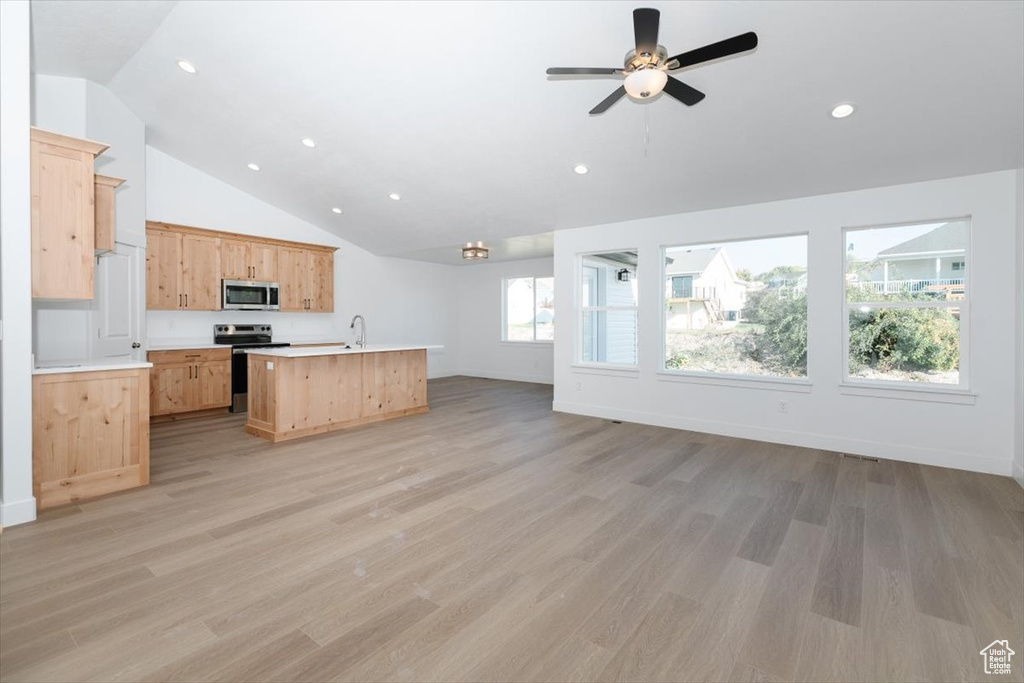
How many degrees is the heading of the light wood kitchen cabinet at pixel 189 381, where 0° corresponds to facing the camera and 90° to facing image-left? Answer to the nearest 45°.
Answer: approximately 0°

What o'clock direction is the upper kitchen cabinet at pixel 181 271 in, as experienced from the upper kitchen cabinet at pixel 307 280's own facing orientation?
the upper kitchen cabinet at pixel 181 271 is roughly at 2 o'clock from the upper kitchen cabinet at pixel 307 280.

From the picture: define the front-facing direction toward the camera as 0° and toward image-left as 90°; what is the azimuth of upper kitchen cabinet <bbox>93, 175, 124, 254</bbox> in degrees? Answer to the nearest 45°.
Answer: approximately 270°

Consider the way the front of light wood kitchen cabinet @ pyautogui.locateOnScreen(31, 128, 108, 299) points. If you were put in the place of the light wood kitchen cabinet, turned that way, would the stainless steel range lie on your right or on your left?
on your left

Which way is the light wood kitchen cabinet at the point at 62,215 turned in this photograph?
to the viewer's right

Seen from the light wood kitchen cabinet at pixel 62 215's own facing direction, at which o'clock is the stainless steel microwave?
The stainless steel microwave is roughly at 10 o'clock from the light wood kitchen cabinet.

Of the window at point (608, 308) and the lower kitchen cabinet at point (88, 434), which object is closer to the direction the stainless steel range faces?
the lower kitchen cabinet
